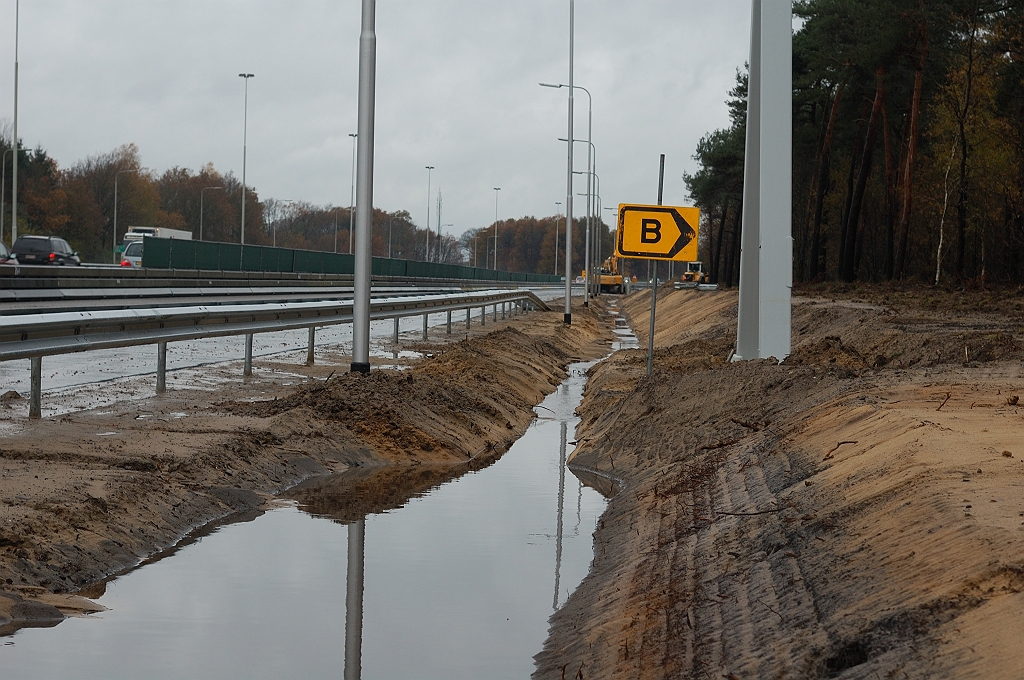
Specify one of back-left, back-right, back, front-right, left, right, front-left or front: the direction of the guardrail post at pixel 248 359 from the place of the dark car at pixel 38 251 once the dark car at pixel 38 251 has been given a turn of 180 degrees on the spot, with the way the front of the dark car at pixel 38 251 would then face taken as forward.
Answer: front-left

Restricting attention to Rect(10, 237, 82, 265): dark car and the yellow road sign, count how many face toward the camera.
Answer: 1

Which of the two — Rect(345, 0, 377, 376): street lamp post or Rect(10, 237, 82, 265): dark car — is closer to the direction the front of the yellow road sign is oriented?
the street lamp post

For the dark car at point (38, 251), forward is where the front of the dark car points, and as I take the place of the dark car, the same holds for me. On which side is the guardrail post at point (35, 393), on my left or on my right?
on my right

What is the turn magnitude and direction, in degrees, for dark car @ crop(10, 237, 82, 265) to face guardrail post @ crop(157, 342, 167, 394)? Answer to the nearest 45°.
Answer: approximately 135° to its right

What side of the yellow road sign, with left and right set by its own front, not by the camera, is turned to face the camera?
front

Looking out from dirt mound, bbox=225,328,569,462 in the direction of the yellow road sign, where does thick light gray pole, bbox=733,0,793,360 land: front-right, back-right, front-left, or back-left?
front-right

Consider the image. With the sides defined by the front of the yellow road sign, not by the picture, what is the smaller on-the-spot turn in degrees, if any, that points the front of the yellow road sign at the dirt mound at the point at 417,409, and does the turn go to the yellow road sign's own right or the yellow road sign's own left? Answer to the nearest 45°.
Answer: approximately 45° to the yellow road sign's own right

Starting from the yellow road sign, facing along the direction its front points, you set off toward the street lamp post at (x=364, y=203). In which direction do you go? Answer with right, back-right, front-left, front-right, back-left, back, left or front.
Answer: front-right

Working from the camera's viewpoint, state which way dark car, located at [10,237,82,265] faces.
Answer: facing away from the viewer and to the right of the viewer

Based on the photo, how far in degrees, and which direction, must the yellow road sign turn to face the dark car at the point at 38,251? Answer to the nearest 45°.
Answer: approximately 135° to its right
